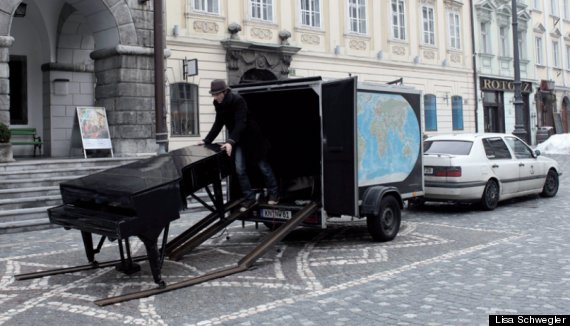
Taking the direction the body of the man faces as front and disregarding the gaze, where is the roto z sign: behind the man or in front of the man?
behind

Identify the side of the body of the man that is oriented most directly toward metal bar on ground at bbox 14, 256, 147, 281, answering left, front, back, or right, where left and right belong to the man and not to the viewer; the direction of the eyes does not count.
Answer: front

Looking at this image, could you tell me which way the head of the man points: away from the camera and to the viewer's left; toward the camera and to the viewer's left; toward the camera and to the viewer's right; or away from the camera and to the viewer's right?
toward the camera and to the viewer's left

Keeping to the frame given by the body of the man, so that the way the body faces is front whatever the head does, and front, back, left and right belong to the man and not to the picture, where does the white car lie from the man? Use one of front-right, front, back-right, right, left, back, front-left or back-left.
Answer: back

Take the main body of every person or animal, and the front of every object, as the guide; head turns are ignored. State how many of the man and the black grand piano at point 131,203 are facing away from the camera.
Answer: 0

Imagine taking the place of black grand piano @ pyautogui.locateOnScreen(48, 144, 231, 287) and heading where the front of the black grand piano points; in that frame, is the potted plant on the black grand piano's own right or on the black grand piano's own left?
on the black grand piano's own right

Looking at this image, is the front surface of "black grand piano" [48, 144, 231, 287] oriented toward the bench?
no

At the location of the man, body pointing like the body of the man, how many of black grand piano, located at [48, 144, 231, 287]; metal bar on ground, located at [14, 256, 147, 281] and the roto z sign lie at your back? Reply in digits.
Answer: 1

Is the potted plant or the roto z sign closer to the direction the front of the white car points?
the roto z sign

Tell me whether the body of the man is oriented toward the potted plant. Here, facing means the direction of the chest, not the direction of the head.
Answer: no

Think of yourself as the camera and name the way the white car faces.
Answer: facing away from the viewer and to the right of the viewer

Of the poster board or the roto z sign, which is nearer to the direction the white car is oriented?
the roto z sign

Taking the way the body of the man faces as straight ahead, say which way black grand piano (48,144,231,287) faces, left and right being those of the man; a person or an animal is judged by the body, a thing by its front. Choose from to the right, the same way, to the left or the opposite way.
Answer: the same way

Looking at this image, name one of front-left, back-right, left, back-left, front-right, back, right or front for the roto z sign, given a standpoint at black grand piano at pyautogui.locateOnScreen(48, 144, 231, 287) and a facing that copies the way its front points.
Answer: back

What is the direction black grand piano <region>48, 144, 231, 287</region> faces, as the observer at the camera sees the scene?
facing the viewer and to the left of the viewer

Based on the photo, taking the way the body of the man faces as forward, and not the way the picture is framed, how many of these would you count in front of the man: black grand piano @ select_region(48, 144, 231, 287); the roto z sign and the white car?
1

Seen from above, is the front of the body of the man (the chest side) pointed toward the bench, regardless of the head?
no

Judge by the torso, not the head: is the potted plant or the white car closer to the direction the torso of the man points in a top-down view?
the potted plant

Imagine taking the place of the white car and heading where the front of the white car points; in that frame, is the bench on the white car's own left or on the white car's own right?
on the white car's own left

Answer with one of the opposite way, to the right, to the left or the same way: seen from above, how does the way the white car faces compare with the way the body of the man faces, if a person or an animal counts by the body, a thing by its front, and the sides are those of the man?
the opposite way
